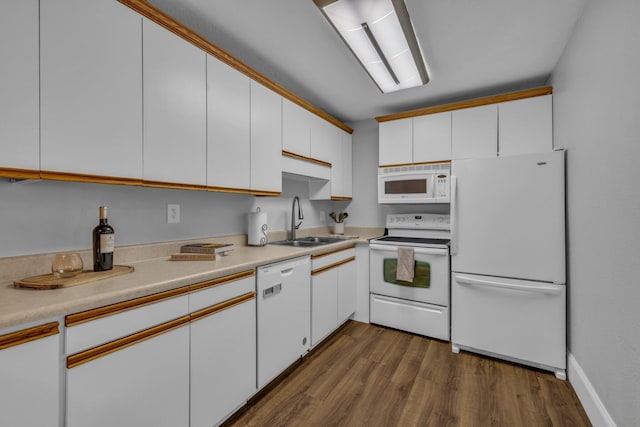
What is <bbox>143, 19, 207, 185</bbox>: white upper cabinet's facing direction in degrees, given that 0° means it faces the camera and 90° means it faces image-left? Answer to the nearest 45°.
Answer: approximately 315°

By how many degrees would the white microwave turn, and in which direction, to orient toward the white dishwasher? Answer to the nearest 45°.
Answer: approximately 45° to its right

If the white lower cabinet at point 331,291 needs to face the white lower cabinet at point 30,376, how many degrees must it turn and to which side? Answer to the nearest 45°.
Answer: approximately 90° to its right

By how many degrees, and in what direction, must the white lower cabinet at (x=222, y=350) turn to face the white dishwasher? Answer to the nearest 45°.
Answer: approximately 90° to its left

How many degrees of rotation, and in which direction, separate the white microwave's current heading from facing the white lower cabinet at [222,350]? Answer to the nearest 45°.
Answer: approximately 45° to its right

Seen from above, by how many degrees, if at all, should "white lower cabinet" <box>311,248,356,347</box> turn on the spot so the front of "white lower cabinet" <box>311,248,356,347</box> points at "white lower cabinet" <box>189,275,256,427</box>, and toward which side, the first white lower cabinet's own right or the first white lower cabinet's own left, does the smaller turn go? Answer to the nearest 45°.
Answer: approximately 90° to the first white lower cabinet's own right

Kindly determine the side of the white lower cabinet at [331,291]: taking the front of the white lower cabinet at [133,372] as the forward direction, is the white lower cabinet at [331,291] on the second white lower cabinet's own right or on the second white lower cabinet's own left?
on the second white lower cabinet's own left

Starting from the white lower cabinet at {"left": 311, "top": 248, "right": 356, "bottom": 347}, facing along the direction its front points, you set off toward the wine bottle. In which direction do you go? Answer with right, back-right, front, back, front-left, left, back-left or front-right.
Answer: right

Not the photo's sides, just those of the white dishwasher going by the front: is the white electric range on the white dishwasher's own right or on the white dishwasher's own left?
on the white dishwasher's own left

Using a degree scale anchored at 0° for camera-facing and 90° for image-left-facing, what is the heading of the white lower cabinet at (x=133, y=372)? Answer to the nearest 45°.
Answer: approximately 315°

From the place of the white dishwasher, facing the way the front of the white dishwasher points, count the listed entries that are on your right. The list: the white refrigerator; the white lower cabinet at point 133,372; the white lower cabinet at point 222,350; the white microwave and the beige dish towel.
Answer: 2
